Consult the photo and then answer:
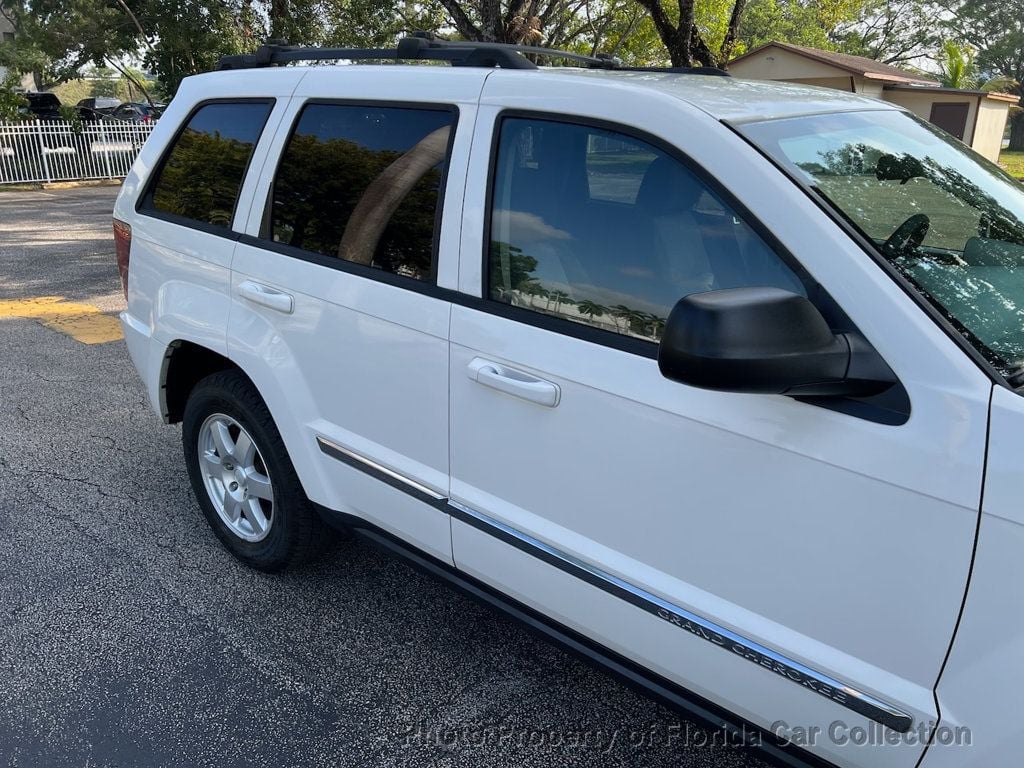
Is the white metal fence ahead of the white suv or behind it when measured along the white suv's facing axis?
behind

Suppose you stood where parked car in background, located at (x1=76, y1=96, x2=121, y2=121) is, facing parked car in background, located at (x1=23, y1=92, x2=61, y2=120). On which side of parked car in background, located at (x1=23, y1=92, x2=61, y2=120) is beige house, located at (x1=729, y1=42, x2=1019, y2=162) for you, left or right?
left

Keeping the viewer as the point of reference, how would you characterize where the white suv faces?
facing the viewer and to the right of the viewer

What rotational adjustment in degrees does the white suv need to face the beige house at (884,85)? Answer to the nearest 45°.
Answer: approximately 135° to its left

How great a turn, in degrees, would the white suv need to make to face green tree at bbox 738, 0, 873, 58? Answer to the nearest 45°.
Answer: approximately 135° to its left

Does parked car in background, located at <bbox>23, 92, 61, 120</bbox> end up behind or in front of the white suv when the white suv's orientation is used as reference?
behind

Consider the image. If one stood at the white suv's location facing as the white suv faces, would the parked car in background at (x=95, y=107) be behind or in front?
behind
